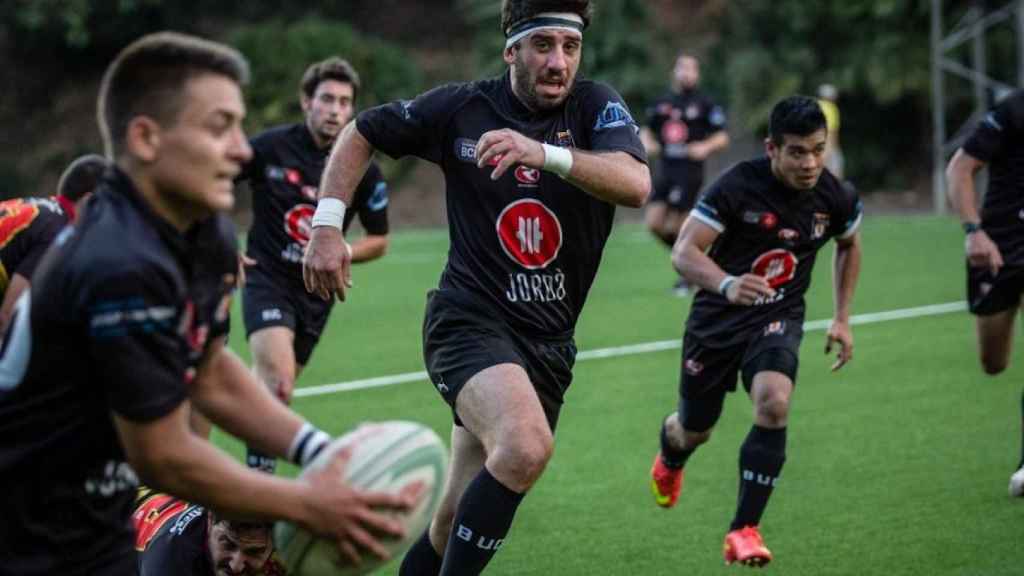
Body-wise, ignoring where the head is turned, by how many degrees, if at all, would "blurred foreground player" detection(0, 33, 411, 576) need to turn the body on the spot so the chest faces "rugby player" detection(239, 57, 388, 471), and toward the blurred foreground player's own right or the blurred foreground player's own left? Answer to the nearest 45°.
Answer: approximately 90° to the blurred foreground player's own left

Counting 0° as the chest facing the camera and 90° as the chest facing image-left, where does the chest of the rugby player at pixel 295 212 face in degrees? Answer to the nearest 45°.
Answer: approximately 315°

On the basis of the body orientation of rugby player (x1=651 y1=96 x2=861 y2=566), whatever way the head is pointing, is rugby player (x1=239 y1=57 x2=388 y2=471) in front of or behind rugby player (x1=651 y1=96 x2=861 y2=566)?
behind

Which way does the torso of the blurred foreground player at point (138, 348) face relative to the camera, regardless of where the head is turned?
to the viewer's right

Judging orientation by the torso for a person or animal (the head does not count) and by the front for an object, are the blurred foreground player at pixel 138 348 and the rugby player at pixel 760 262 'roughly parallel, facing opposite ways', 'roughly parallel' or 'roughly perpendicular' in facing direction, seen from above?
roughly perpendicular

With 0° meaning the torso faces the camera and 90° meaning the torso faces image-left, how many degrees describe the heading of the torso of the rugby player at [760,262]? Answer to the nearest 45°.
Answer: approximately 315°

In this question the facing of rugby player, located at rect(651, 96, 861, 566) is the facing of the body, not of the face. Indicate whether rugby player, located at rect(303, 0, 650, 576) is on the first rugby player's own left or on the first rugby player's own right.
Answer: on the first rugby player's own right
